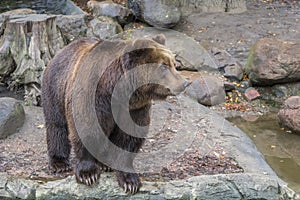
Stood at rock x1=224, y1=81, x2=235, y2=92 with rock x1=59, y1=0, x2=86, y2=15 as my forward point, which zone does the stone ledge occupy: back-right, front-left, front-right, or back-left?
back-left

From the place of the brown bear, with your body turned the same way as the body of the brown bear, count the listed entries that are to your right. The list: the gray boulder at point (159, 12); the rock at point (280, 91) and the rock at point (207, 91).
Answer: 0

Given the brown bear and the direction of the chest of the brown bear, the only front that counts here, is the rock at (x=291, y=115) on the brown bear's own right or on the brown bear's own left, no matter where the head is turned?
on the brown bear's own left

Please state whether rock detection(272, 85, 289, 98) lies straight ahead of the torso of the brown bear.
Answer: no

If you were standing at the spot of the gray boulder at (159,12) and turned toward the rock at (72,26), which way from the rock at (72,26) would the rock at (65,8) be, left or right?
right

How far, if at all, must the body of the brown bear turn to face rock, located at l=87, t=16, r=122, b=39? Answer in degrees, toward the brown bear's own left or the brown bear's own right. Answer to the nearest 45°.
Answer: approximately 135° to the brown bear's own left

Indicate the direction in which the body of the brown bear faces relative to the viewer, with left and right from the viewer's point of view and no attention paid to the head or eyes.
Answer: facing the viewer and to the right of the viewer

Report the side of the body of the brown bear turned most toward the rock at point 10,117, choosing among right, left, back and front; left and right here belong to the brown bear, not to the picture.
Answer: back
